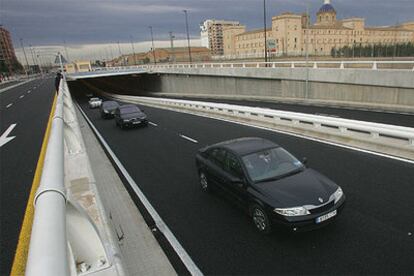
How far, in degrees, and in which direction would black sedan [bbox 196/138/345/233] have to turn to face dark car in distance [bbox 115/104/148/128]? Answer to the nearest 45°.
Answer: approximately 180°

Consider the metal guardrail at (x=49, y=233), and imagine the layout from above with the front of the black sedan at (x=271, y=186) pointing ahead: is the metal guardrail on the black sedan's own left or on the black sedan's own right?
on the black sedan's own right

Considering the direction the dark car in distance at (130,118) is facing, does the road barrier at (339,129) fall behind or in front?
in front

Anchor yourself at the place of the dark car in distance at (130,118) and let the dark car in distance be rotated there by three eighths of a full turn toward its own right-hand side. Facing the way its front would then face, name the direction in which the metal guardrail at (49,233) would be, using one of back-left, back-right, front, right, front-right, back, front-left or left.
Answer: left

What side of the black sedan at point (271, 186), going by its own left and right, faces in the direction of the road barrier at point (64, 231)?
right

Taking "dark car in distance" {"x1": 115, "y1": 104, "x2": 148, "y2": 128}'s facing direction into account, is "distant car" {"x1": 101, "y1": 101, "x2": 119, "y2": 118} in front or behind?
behind

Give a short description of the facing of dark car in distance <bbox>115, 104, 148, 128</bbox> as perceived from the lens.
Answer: facing the viewer and to the right of the viewer

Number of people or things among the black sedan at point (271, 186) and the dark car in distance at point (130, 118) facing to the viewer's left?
0

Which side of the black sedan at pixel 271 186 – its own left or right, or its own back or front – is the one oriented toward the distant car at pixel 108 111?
back
